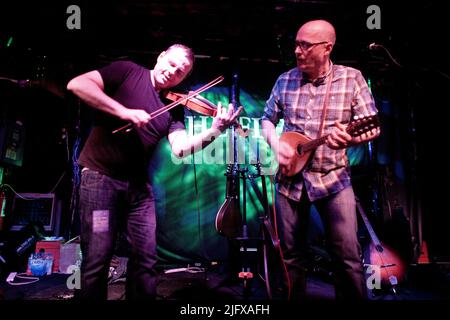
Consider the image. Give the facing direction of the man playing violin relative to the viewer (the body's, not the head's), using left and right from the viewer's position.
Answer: facing the viewer and to the right of the viewer

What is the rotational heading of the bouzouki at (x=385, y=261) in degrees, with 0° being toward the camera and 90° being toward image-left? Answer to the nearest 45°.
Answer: approximately 0°

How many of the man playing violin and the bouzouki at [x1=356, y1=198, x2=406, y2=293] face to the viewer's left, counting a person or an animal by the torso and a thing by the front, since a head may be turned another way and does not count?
0

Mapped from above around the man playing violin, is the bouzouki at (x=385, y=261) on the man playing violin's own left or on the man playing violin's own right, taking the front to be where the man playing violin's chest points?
on the man playing violin's own left

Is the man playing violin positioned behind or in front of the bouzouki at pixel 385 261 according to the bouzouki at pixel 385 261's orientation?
in front
